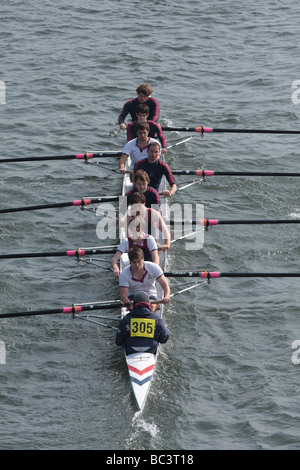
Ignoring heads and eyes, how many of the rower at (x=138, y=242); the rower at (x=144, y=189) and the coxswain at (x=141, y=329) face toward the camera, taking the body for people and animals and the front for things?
2

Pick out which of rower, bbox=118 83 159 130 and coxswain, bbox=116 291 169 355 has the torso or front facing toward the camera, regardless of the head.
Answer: rower, bbox=118 83 159 130

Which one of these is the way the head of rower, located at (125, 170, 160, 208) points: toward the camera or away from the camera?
toward the camera

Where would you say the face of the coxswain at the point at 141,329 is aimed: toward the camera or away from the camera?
away from the camera

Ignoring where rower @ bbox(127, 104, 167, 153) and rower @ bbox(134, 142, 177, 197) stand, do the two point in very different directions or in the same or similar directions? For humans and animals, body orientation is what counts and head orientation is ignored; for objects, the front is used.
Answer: same or similar directions

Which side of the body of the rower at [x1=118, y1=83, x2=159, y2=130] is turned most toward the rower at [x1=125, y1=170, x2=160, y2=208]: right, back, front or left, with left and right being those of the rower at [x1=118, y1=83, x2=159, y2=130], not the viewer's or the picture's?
front

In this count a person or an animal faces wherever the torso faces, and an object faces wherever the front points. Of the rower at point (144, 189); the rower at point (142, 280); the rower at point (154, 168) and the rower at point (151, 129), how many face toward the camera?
4

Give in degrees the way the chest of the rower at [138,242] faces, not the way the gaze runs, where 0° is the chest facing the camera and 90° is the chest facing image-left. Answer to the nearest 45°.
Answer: approximately 0°

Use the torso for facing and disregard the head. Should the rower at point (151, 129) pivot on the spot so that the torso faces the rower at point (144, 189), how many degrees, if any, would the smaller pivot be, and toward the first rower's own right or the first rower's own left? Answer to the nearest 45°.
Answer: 0° — they already face them

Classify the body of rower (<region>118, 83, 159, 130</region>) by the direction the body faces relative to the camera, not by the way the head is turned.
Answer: toward the camera

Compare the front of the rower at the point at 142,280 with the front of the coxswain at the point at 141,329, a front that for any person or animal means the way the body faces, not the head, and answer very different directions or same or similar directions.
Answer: very different directions

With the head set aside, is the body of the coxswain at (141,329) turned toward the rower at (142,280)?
yes

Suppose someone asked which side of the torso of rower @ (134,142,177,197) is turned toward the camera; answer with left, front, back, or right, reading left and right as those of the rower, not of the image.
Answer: front

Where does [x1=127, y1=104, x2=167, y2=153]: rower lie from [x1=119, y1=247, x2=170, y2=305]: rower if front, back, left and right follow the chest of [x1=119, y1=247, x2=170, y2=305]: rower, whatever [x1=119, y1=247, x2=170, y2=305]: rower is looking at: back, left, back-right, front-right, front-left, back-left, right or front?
back

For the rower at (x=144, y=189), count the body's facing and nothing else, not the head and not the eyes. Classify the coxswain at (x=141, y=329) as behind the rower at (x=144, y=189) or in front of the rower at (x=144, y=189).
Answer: in front

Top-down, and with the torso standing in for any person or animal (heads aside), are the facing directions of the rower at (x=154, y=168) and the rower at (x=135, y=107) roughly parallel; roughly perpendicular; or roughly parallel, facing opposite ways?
roughly parallel

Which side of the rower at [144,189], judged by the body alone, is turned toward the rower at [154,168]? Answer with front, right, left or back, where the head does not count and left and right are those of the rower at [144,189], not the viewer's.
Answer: back

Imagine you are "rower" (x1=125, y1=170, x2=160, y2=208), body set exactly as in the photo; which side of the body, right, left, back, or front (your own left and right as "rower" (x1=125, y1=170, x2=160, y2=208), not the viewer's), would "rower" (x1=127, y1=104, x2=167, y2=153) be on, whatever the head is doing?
back

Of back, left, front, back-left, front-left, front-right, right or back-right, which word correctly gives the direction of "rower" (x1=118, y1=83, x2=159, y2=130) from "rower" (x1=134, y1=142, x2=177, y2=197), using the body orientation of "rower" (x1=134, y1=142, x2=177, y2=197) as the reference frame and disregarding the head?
back

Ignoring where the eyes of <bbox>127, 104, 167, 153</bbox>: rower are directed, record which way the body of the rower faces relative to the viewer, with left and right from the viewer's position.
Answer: facing the viewer
